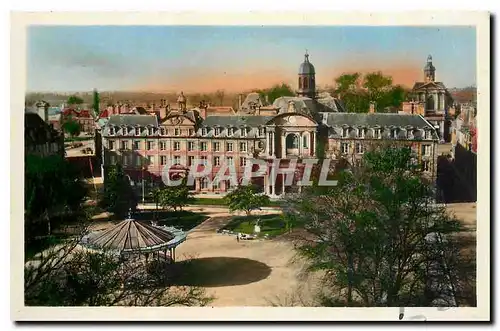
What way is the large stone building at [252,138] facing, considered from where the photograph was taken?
facing the viewer

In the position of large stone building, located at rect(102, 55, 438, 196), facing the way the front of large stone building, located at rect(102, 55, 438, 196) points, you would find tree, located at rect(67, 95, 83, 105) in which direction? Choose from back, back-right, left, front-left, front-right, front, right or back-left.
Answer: right

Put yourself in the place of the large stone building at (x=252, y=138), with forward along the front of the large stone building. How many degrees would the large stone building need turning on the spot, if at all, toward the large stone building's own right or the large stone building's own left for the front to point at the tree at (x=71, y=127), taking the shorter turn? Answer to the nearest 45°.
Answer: approximately 90° to the large stone building's own right

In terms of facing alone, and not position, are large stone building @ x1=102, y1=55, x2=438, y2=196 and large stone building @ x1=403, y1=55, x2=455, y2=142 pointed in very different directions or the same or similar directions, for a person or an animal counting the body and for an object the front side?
same or similar directions

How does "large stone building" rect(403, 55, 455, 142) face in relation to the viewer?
toward the camera

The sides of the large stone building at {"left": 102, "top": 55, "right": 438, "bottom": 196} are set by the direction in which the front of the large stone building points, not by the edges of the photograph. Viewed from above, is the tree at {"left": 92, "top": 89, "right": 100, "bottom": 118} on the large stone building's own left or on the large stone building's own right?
on the large stone building's own right
